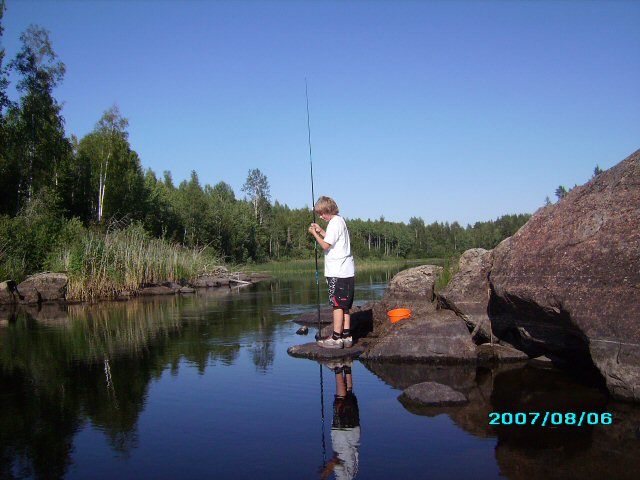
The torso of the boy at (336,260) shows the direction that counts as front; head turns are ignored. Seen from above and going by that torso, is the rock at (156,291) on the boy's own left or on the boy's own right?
on the boy's own right

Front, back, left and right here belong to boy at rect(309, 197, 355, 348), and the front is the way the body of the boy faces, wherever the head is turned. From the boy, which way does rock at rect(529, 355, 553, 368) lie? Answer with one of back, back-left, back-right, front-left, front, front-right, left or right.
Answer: back

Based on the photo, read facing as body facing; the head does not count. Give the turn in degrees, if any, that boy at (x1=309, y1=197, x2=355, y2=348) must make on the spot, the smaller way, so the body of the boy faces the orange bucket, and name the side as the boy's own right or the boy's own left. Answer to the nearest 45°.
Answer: approximately 135° to the boy's own right

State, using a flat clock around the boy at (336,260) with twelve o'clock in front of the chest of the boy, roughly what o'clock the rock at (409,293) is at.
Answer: The rock is roughly at 4 o'clock from the boy.

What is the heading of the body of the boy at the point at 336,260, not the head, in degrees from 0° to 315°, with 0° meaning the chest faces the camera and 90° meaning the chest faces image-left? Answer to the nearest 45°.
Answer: approximately 90°

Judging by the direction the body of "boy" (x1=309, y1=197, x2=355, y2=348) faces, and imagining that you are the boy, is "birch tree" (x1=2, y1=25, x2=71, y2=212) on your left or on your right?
on your right

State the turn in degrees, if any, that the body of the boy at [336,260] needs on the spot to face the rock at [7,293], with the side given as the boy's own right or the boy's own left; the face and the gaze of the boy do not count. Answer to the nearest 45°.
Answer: approximately 45° to the boy's own right
